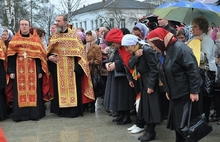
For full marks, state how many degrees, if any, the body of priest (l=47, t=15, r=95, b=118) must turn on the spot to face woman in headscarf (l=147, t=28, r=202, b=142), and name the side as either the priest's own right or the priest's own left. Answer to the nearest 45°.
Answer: approximately 45° to the priest's own left

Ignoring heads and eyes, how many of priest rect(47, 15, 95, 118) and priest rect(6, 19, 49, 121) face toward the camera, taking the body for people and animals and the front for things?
2

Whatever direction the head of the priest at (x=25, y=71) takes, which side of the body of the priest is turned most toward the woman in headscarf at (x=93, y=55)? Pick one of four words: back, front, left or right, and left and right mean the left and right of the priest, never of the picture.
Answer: left

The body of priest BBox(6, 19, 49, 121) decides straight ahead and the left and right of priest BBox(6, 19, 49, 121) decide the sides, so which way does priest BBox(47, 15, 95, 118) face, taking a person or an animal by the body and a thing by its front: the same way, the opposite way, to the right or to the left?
the same way

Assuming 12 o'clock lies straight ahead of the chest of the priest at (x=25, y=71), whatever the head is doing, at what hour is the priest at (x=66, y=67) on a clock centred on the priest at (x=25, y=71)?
the priest at (x=66, y=67) is roughly at 9 o'clock from the priest at (x=25, y=71).

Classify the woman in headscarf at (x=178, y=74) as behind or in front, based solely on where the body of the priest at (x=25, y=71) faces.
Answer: in front

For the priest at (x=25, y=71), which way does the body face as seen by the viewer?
toward the camera

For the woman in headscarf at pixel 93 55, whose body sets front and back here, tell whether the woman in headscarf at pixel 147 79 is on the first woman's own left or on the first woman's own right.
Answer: on the first woman's own left

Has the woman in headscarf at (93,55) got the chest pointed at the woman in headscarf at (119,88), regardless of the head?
no

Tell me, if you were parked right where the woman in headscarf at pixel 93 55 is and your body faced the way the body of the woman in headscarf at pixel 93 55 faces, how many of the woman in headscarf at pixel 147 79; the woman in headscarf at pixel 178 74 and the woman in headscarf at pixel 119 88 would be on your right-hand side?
0

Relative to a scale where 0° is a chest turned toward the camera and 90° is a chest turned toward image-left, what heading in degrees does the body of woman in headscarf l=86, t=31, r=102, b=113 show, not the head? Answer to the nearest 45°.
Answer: approximately 45°

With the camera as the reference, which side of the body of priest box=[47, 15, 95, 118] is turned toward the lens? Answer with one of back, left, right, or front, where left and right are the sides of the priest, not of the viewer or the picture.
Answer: front

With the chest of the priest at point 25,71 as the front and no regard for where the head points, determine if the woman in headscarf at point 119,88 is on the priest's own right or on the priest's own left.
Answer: on the priest's own left
